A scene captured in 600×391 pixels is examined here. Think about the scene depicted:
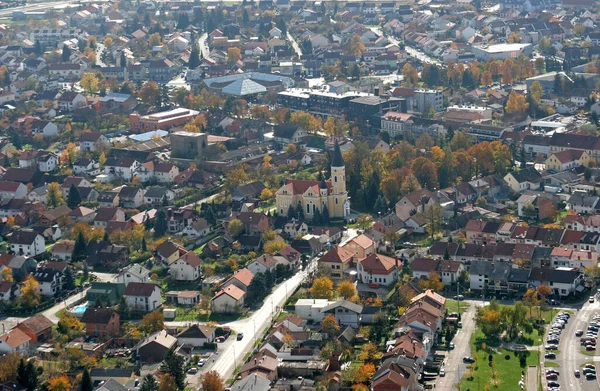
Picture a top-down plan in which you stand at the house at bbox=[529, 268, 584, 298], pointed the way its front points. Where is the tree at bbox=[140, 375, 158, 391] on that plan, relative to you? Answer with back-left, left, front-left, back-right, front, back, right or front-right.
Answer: front-right

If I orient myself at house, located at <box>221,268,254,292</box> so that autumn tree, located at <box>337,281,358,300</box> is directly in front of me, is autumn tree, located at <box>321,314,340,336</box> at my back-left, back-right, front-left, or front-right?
front-right

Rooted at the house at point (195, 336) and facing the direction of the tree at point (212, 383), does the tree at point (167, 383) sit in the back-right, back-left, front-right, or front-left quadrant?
front-right

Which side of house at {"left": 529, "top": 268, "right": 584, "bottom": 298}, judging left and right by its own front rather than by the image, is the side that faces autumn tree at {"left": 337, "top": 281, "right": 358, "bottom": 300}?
right

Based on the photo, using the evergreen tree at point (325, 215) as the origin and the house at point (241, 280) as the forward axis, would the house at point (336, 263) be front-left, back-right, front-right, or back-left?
front-left

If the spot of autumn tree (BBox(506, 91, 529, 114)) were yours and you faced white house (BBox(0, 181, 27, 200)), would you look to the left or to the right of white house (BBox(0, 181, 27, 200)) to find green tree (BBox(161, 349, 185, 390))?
left

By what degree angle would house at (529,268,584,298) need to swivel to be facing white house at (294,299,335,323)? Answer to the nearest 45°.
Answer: approximately 45° to its right

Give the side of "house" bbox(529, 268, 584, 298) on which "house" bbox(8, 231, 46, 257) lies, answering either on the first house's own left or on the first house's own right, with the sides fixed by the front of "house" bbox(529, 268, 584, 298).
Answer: on the first house's own right

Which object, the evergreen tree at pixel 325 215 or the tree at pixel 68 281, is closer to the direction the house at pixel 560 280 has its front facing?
the tree

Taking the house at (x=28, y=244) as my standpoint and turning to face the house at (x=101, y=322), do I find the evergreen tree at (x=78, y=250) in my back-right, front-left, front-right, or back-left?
front-left

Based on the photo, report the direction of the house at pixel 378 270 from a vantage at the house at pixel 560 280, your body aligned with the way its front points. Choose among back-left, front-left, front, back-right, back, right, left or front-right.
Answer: right

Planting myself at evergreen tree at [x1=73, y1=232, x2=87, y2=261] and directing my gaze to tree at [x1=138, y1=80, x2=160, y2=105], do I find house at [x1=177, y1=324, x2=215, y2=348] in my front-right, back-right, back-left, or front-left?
back-right

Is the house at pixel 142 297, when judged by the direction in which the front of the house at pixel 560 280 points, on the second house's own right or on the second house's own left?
on the second house's own right

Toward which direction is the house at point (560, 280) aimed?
toward the camera
